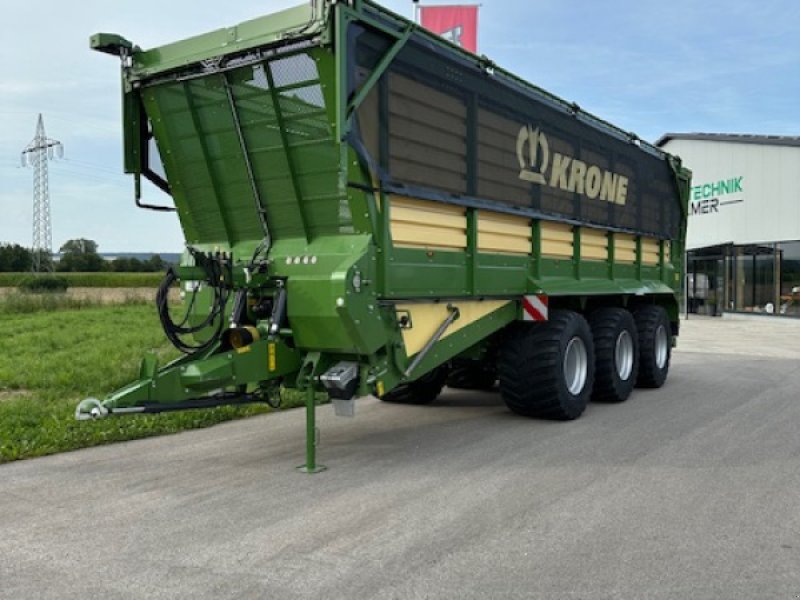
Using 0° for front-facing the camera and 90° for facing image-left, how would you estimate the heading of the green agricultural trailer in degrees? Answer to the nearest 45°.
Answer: approximately 45°

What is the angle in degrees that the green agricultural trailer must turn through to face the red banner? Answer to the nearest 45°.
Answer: approximately 135° to its right

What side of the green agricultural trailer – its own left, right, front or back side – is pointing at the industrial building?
back
